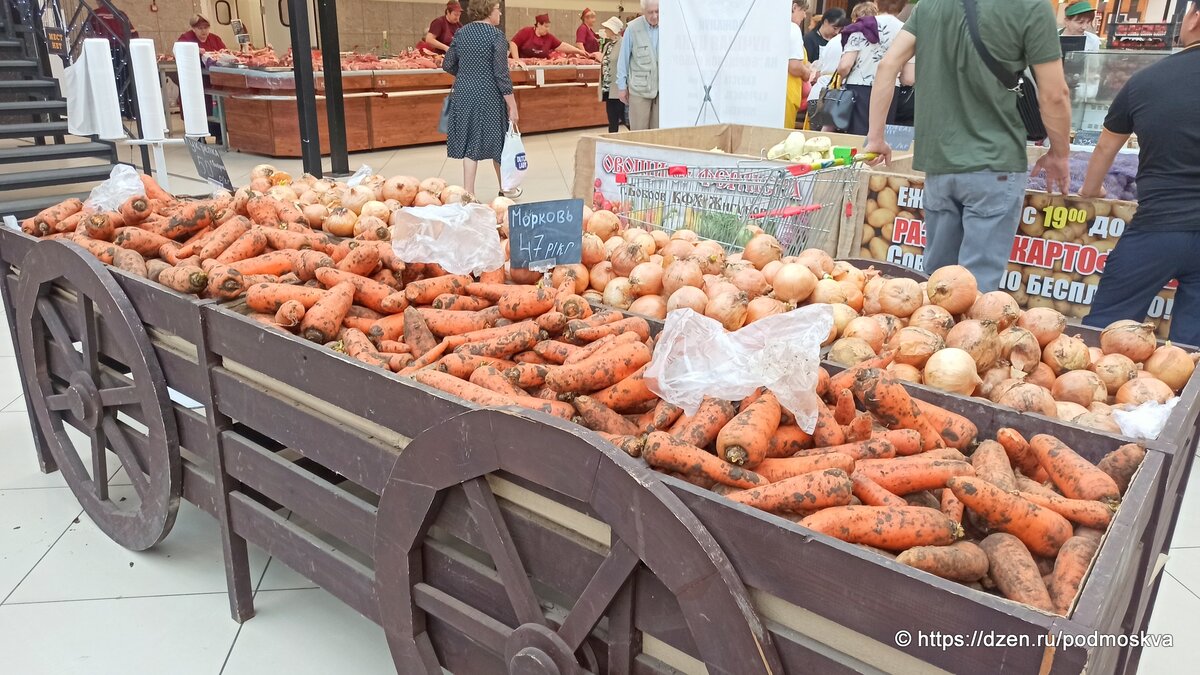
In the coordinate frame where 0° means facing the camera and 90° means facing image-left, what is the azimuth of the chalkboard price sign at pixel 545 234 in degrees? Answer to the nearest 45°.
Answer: approximately 0°

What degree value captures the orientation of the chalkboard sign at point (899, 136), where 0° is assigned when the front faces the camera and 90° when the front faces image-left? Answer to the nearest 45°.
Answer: approximately 0°

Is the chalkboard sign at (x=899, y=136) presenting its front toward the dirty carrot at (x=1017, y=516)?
yes

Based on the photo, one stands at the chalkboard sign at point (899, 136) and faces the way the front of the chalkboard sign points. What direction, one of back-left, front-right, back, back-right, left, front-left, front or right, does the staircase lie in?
right

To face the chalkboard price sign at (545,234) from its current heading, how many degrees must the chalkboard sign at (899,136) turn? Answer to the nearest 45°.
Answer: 0° — it already faces it

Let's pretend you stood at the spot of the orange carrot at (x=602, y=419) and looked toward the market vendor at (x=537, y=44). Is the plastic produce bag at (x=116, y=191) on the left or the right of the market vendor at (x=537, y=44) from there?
left

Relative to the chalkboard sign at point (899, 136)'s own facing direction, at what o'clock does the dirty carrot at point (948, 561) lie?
The dirty carrot is roughly at 12 o'clock from the chalkboard sign.
